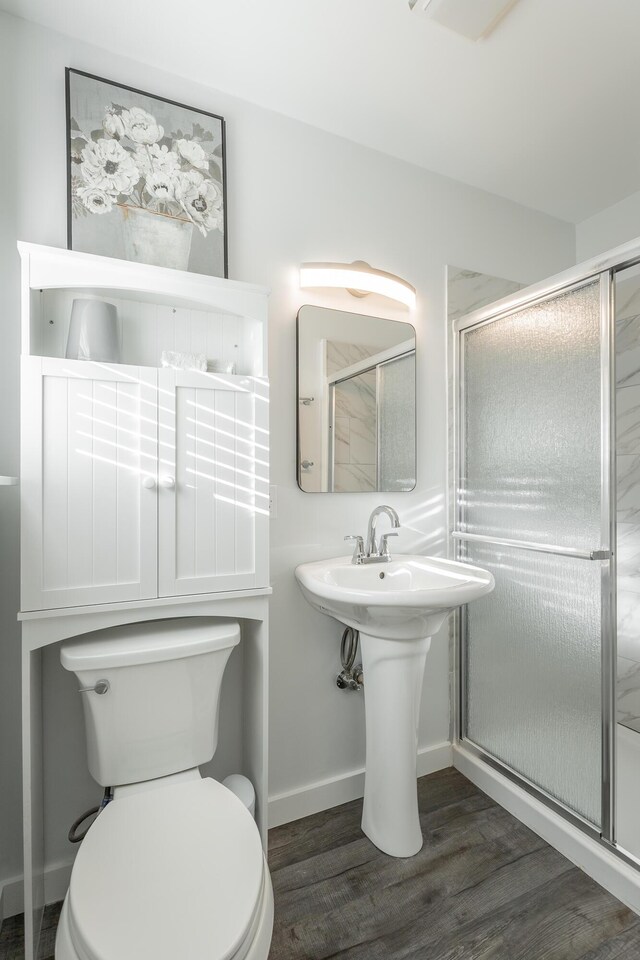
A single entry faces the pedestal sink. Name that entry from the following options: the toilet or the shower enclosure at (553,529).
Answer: the shower enclosure

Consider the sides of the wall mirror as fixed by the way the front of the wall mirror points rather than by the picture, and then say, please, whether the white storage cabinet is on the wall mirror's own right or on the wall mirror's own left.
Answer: on the wall mirror's own right

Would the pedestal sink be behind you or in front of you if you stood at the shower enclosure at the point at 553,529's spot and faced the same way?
in front

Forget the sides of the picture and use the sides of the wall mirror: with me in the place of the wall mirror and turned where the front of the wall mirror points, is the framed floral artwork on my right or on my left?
on my right

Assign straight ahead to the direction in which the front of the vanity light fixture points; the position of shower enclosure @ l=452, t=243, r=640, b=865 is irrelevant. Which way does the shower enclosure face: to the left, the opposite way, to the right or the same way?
to the right

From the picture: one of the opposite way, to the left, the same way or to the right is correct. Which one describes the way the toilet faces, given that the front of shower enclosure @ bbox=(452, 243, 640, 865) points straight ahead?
to the left

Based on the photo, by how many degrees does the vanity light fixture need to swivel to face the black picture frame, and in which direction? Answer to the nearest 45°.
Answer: approximately 90° to its right

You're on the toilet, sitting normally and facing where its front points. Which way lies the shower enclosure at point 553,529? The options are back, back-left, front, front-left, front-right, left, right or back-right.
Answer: left

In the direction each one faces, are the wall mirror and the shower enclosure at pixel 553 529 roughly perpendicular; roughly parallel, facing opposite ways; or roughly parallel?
roughly perpendicular

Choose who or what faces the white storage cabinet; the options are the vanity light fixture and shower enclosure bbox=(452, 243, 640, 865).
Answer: the shower enclosure

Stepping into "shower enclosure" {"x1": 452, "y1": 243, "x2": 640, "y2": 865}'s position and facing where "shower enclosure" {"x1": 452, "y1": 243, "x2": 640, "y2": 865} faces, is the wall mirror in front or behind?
in front

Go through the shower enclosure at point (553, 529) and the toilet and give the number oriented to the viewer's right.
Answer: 0
